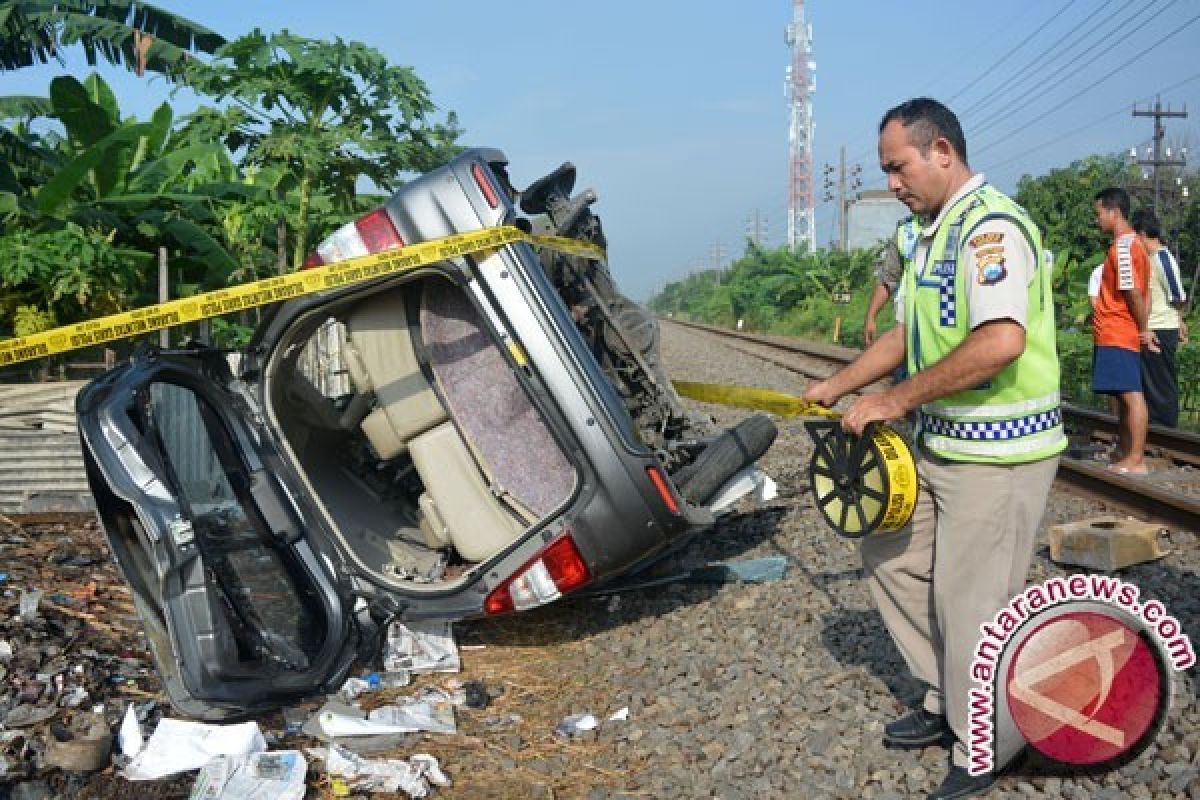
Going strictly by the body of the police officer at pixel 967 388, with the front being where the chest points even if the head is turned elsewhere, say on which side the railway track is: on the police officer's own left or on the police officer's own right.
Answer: on the police officer's own right

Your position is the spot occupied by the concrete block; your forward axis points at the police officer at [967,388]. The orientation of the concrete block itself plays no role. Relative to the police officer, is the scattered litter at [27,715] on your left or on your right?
right

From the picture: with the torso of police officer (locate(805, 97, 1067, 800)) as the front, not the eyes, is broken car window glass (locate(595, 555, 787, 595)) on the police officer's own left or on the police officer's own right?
on the police officer's own right

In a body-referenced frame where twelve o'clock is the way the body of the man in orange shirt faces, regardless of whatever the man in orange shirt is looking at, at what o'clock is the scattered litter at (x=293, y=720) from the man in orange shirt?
The scattered litter is roughly at 10 o'clock from the man in orange shirt.

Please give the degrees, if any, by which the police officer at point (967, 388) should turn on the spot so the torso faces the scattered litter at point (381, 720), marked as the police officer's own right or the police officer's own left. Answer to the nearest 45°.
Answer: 0° — they already face it

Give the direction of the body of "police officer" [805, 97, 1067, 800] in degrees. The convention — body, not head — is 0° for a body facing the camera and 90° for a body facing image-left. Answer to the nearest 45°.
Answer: approximately 90°

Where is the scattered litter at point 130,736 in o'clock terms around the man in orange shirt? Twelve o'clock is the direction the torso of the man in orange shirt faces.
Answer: The scattered litter is roughly at 10 o'clock from the man in orange shirt.

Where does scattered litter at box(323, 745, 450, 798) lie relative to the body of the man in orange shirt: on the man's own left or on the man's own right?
on the man's own left

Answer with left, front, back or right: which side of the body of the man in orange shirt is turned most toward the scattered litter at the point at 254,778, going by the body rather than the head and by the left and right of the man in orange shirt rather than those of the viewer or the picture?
left

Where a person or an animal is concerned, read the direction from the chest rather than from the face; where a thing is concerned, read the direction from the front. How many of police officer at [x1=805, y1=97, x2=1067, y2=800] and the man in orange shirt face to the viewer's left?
2

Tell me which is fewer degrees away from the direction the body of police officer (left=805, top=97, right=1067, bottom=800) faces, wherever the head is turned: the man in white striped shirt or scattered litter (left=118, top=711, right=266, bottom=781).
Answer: the scattered litter

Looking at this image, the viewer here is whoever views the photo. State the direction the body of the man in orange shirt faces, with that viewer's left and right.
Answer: facing to the left of the viewer
